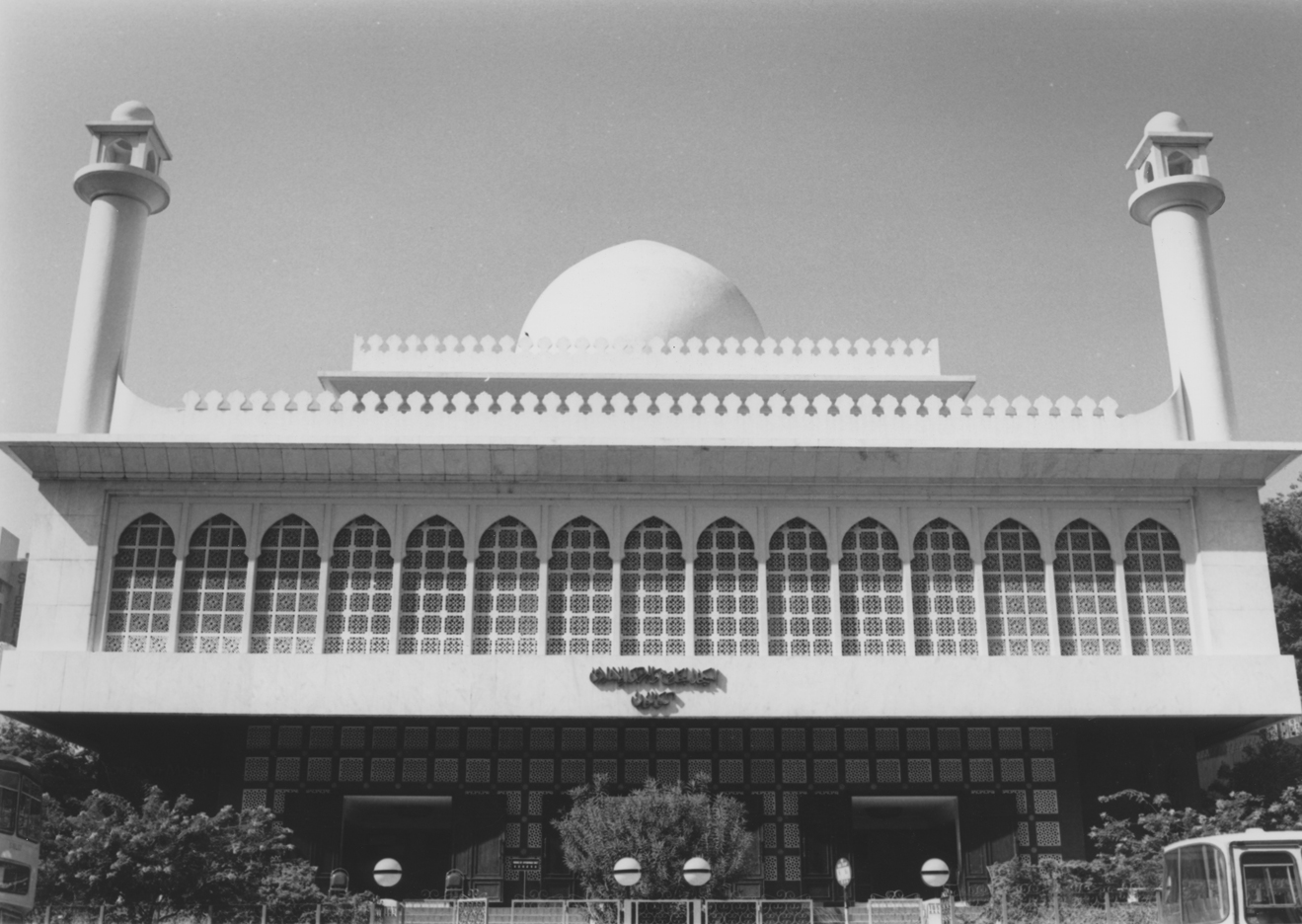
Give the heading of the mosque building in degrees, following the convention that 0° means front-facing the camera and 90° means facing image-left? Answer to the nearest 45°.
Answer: approximately 0°

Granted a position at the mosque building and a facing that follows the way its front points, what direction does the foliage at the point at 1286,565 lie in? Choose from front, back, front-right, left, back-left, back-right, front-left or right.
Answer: back-left

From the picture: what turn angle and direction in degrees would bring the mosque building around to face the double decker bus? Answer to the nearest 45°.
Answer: approximately 45° to its right

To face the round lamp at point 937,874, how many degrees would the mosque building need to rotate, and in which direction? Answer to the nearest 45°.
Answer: approximately 45° to its left

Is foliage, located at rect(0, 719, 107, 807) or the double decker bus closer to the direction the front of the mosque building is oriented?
the double decker bus
